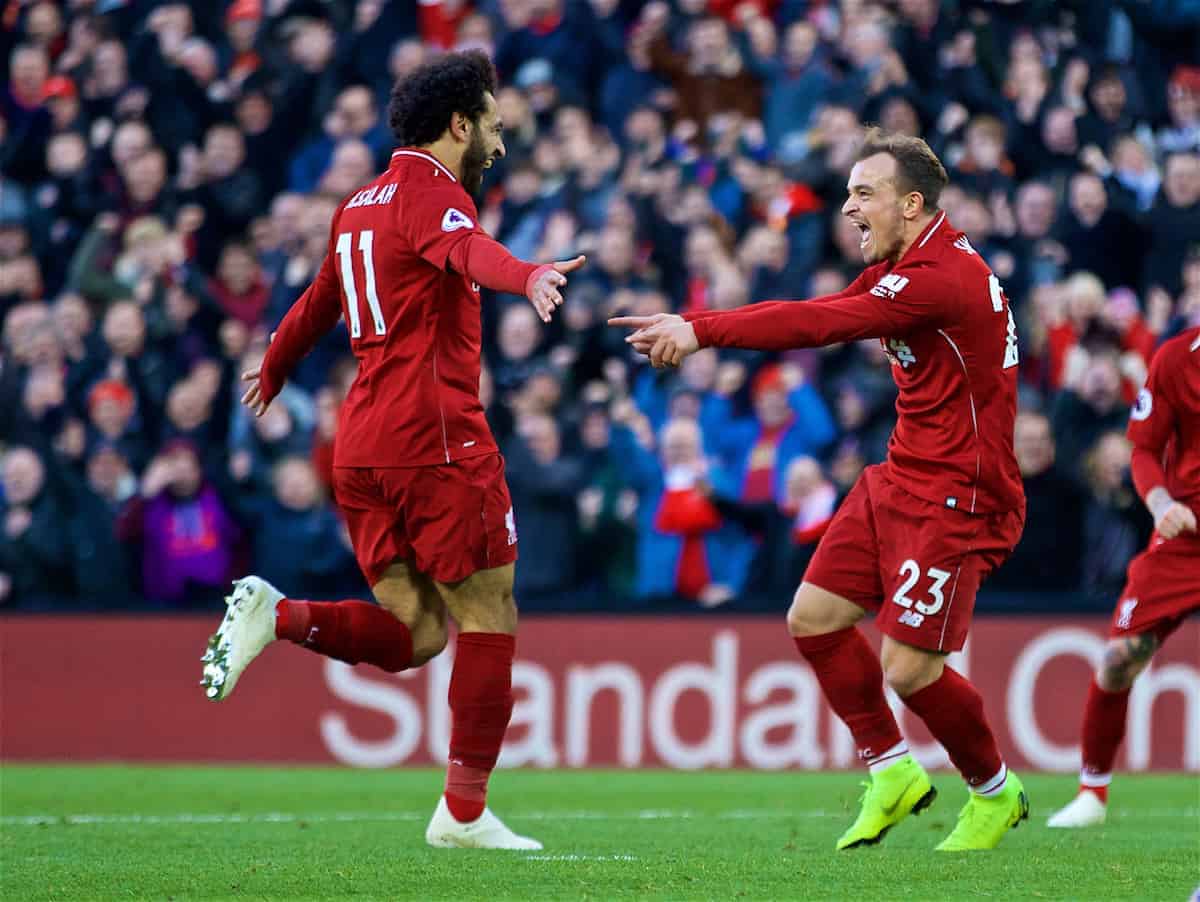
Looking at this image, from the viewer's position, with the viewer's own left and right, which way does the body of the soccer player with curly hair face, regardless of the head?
facing away from the viewer and to the right of the viewer

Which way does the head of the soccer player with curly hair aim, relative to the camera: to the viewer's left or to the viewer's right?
to the viewer's right
